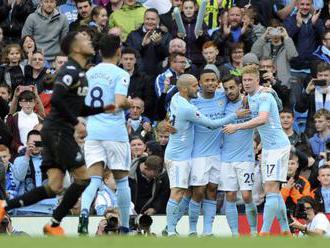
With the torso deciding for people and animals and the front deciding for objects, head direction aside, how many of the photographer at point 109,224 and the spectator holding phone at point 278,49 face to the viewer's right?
0

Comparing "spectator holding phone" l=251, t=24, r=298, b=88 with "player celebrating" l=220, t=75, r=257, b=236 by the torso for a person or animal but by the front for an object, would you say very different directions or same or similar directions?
same or similar directions

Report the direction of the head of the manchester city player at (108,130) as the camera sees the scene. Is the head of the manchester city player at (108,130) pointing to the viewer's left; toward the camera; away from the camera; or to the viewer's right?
away from the camera

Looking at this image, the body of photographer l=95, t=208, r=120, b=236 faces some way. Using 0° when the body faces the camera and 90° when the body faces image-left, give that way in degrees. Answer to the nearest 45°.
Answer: approximately 0°

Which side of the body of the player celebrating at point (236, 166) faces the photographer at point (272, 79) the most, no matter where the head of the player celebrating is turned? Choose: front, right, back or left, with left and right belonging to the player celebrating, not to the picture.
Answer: back

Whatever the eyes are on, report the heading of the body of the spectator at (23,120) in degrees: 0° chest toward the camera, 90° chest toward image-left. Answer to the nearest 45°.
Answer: approximately 0°

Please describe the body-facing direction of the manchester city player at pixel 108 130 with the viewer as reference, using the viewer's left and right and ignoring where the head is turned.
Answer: facing away from the viewer and to the right of the viewer

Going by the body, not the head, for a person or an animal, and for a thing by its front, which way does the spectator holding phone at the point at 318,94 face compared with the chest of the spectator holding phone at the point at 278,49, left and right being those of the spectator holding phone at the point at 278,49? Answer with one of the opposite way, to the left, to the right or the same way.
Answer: the same way

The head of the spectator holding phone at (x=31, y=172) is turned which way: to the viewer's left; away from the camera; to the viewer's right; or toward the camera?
toward the camera

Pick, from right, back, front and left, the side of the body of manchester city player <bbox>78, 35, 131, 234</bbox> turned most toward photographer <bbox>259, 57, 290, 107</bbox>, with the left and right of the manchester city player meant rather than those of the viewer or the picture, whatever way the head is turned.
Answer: front

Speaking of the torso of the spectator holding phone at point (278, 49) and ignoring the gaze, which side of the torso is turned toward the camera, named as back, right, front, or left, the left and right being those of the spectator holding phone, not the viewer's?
front

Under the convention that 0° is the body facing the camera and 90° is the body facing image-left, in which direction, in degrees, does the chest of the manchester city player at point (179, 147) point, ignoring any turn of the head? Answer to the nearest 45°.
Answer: approximately 270°

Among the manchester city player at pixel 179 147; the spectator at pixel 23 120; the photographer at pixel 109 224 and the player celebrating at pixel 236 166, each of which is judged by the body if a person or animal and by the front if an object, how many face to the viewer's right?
1

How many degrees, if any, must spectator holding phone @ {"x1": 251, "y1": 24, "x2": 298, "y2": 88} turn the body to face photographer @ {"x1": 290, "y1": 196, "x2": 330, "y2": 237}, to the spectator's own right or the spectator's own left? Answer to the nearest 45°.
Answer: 0° — they already face them

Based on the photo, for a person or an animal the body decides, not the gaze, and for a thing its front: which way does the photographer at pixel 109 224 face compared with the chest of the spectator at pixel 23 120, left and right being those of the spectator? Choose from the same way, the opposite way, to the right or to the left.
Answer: the same way

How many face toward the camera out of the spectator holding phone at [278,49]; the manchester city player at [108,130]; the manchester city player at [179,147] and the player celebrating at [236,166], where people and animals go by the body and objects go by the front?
2

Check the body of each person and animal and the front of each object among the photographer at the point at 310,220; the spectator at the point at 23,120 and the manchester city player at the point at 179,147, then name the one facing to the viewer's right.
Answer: the manchester city player
